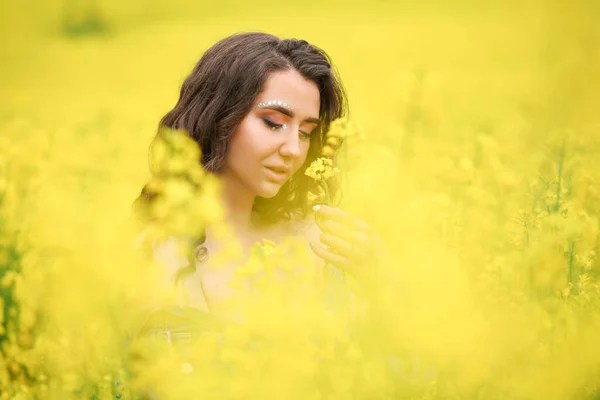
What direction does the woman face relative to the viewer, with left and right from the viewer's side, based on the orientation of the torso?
facing the viewer and to the right of the viewer

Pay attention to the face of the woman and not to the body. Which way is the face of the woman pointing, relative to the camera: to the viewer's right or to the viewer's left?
to the viewer's right
